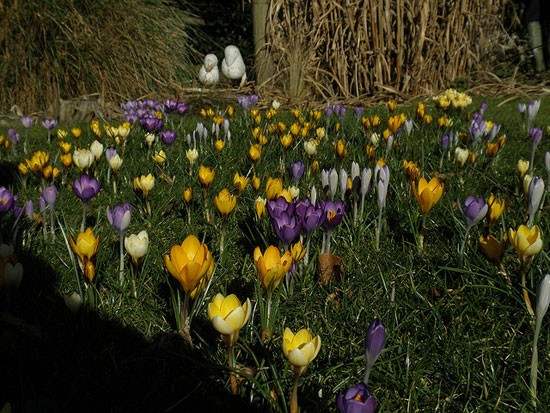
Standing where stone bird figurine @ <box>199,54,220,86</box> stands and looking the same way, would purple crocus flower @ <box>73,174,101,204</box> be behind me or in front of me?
in front

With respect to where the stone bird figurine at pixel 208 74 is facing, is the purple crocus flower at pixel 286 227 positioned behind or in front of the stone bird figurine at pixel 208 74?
in front

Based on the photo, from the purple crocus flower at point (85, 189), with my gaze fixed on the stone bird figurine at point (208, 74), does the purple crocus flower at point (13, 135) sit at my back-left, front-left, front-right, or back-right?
front-left

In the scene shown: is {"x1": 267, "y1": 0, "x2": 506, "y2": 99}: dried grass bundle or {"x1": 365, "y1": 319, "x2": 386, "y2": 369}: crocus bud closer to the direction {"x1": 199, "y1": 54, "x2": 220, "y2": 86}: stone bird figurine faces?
the crocus bud

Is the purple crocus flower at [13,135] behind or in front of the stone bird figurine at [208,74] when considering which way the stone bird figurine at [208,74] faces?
in front

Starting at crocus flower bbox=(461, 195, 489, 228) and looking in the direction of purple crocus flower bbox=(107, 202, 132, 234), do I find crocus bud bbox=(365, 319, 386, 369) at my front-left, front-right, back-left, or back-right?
front-left

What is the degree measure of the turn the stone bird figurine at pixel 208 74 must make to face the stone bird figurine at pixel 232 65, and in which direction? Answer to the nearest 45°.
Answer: approximately 135° to its left
